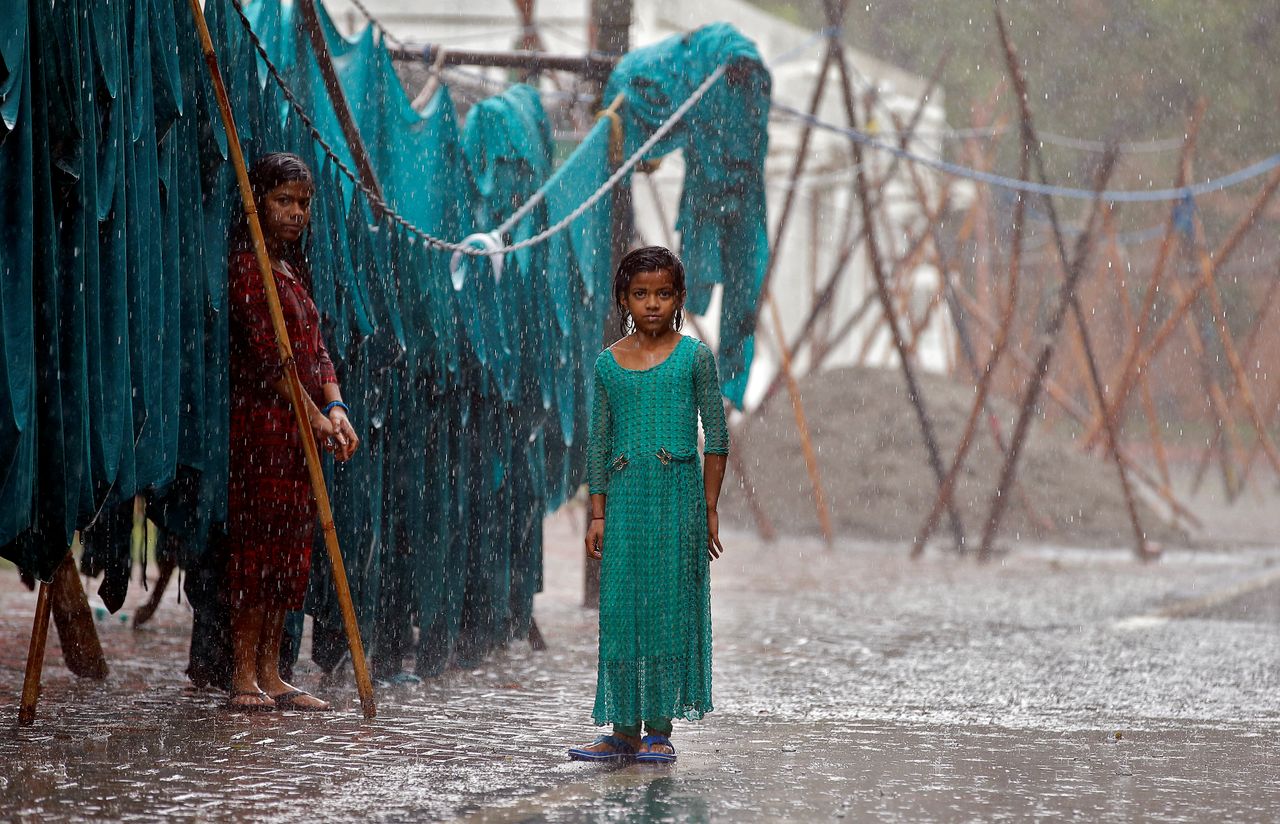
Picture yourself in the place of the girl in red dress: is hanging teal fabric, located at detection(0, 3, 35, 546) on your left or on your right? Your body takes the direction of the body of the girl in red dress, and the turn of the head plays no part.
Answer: on your right

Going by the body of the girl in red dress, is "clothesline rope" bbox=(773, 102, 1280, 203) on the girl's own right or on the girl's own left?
on the girl's own left

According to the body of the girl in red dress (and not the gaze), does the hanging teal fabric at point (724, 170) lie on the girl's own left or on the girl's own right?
on the girl's own left
